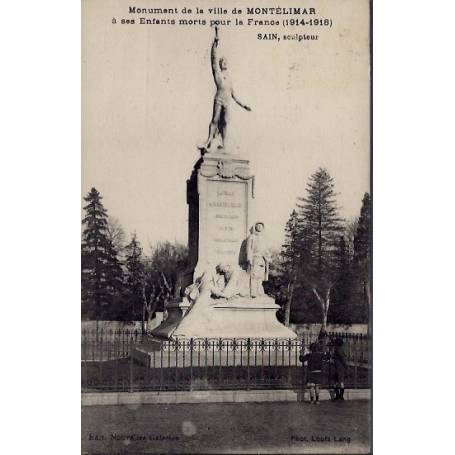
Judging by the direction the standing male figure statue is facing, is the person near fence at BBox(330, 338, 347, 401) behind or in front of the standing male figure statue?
in front

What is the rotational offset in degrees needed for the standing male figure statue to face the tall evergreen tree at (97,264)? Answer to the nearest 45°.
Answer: approximately 90° to its right

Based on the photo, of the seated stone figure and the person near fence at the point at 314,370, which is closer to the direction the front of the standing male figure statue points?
the person near fence

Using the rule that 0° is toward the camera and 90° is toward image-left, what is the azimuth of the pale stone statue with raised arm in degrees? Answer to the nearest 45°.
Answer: approximately 0°
